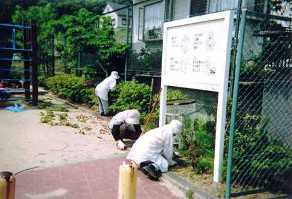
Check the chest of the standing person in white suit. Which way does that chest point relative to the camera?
to the viewer's right

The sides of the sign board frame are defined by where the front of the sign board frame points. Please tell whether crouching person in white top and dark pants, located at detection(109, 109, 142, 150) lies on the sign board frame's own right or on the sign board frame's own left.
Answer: on the sign board frame's own right

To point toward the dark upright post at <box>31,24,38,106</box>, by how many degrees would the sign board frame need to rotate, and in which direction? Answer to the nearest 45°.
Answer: approximately 90° to its right

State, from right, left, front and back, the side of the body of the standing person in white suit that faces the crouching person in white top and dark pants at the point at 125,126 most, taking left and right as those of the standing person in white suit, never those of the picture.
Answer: right

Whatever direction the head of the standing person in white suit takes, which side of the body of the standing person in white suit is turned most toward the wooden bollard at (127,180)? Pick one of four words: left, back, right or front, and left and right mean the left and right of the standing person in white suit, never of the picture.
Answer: right

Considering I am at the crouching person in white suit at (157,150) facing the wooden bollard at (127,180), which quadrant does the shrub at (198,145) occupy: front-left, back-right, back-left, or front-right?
back-left

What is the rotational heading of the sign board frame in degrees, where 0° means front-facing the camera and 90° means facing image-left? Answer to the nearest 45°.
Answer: approximately 45°
